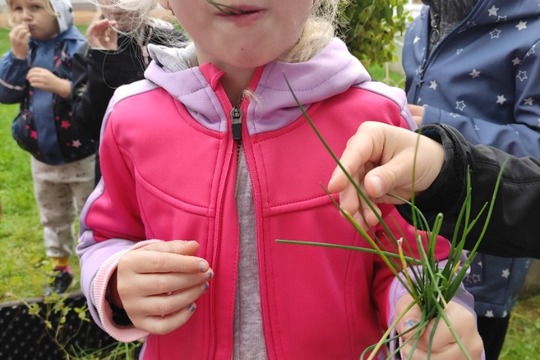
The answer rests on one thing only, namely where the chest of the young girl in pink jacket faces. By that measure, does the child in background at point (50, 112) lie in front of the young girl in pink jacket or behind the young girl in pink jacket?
behind

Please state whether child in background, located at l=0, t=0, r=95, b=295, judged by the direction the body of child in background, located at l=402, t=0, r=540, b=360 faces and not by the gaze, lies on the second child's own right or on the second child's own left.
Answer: on the second child's own right

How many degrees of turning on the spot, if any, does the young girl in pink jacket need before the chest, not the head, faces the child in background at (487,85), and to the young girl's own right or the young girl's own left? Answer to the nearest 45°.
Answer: approximately 135° to the young girl's own left

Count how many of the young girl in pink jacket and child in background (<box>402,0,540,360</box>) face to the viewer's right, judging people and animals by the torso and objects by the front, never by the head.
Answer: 0

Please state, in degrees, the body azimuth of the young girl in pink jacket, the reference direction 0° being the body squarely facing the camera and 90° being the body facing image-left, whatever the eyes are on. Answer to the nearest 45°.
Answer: approximately 0°

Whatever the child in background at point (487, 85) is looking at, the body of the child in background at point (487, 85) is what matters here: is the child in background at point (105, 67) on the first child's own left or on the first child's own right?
on the first child's own right
